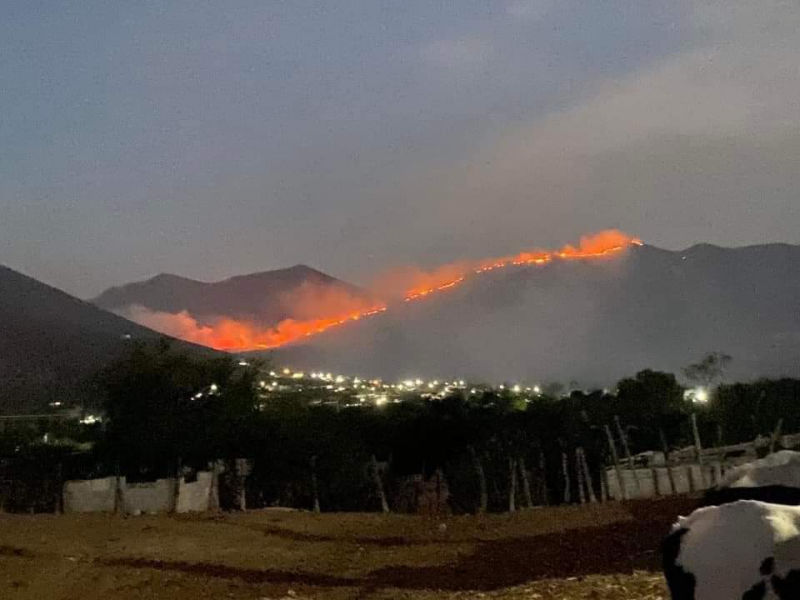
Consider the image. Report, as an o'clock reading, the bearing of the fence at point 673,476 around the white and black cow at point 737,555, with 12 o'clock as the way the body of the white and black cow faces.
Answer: The fence is roughly at 9 o'clock from the white and black cow.

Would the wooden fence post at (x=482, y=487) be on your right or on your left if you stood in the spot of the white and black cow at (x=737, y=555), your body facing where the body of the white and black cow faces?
on your left

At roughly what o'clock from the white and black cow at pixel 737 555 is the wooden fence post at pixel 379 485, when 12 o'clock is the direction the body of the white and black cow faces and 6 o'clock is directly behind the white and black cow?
The wooden fence post is roughly at 8 o'clock from the white and black cow.

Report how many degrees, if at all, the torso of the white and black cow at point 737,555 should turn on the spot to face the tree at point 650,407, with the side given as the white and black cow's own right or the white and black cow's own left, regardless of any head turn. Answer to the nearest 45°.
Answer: approximately 90° to the white and black cow's own left

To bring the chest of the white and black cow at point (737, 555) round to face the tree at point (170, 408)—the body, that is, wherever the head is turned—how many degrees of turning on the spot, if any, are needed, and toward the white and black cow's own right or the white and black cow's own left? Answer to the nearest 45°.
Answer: approximately 135° to the white and black cow's own left

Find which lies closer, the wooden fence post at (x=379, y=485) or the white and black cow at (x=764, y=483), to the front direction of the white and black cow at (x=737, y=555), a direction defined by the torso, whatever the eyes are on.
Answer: the white and black cow

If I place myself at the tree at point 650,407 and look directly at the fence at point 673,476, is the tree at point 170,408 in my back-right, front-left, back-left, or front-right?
front-right

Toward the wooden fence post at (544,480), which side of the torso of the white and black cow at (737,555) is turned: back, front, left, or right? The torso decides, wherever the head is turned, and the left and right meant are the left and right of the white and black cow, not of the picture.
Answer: left

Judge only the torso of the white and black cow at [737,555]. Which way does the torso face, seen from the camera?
to the viewer's right

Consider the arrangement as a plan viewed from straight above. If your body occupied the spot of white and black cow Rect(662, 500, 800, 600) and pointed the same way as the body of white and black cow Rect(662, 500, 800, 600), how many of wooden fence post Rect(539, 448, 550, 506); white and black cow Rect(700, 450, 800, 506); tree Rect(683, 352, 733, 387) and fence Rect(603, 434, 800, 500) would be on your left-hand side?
4

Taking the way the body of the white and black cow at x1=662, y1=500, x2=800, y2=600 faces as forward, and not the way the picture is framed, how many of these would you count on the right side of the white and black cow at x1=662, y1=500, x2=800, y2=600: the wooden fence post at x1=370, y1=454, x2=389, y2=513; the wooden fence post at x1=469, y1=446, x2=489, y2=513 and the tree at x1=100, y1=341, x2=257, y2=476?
0

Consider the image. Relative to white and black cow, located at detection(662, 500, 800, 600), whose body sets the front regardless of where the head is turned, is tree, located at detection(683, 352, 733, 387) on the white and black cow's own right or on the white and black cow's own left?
on the white and black cow's own left

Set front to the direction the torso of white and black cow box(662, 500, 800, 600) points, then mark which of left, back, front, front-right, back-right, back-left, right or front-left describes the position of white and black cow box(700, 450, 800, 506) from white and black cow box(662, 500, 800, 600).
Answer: left
